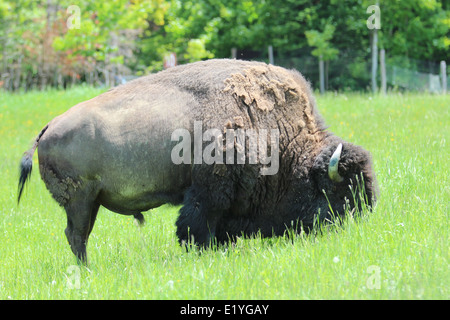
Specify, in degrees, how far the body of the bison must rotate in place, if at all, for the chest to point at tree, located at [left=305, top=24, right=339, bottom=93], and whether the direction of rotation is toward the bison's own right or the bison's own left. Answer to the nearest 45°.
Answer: approximately 90° to the bison's own left

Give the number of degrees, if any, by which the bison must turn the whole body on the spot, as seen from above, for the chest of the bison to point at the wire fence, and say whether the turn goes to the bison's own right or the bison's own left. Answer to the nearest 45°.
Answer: approximately 90° to the bison's own left

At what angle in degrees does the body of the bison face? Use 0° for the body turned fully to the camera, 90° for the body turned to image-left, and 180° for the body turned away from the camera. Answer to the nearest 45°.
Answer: approximately 270°
